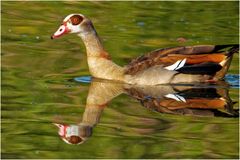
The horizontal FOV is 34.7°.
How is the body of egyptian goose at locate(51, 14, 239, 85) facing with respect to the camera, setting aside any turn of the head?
to the viewer's left
